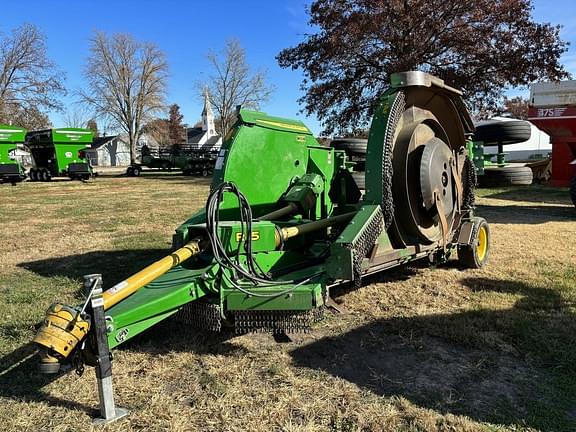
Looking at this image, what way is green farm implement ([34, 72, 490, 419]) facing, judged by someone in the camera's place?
facing the viewer and to the left of the viewer

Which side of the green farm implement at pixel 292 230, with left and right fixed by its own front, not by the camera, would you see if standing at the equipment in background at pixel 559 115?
back

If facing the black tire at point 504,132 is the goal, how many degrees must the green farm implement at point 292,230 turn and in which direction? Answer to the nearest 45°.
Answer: approximately 180°

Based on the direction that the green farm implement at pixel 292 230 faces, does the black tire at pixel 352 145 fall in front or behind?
behind

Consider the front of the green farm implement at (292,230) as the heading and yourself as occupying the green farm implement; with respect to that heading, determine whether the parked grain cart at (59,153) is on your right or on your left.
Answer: on your right

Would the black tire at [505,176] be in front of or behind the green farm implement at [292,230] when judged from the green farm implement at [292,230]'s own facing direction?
behind

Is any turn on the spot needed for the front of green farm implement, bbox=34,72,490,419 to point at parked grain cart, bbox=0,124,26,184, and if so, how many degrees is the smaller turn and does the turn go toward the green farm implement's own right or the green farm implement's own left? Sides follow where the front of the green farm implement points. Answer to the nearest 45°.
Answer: approximately 90° to the green farm implement's own right

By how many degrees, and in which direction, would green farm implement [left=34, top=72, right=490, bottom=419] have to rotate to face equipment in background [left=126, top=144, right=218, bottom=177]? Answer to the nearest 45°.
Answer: approximately 135° to its right
